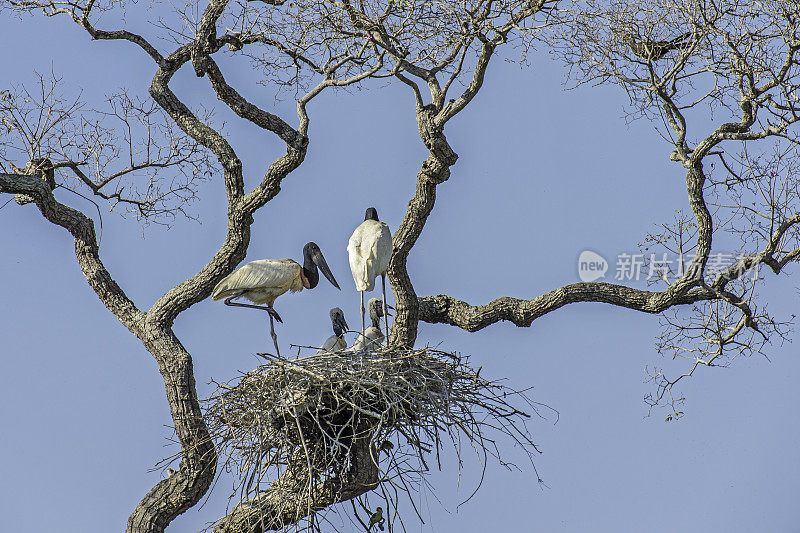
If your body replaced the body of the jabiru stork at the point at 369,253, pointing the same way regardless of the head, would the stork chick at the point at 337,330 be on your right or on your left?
on your left

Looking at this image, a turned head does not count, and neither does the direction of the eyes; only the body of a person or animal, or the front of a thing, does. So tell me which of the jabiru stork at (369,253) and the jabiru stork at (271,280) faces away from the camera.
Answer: the jabiru stork at (369,253)

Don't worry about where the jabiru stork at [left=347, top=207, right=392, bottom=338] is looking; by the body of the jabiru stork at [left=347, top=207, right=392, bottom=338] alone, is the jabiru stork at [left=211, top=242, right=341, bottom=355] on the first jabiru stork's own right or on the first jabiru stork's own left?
on the first jabiru stork's own left

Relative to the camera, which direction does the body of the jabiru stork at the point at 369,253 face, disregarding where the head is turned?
away from the camera

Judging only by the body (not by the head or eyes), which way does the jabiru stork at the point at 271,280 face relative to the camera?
to the viewer's right

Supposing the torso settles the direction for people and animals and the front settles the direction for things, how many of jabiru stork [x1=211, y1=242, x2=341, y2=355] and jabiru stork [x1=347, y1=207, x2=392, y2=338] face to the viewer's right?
1
